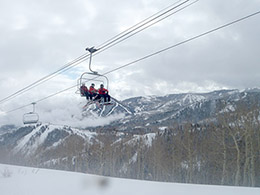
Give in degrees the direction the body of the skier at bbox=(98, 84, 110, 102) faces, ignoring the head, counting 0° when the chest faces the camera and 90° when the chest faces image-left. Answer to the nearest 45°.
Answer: approximately 315°

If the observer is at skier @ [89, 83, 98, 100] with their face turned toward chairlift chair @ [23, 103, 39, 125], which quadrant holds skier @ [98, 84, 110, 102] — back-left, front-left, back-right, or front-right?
back-right

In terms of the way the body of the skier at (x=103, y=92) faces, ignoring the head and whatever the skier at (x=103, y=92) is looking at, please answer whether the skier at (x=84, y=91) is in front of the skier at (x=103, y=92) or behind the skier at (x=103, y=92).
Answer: behind

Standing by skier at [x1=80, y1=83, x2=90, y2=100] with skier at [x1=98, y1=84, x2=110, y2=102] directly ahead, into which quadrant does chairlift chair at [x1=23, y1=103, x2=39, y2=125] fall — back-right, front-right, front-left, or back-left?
back-left

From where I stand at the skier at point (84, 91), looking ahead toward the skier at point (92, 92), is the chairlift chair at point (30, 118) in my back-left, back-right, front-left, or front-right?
back-left

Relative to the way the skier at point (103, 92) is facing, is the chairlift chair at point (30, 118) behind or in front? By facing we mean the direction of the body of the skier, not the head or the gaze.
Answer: behind
